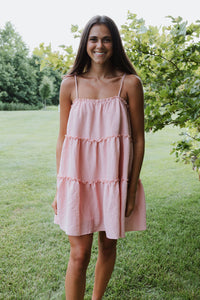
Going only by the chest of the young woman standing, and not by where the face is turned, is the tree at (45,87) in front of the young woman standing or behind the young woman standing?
behind

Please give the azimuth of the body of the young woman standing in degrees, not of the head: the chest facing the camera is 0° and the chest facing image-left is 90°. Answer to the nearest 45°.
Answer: approximately 0°

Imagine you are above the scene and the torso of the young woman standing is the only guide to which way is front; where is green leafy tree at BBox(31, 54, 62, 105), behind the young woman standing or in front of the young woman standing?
behind

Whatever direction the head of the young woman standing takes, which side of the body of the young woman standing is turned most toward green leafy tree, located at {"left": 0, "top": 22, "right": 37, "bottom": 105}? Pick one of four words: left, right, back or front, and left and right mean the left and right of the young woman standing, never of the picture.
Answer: back

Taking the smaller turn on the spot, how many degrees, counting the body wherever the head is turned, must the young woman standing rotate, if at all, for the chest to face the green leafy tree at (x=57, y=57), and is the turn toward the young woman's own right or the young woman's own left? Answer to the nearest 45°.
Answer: approximately 180°

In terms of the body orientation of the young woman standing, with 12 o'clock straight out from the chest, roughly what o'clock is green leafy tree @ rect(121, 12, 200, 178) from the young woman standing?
The green leafy tree is roughly at 7 o'clock from the young woman standing.
